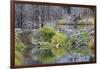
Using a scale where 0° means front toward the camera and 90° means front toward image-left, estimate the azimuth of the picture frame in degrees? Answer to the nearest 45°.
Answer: approximately 315°
